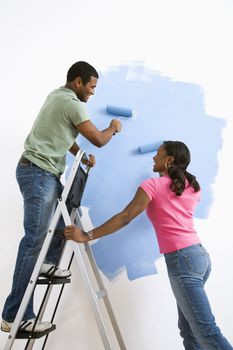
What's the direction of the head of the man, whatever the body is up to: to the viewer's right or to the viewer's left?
to the viewer's right

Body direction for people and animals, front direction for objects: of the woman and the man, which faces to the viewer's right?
the man

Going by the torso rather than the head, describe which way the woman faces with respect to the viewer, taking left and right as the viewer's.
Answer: facing away from the viewer and to the left of the viewer

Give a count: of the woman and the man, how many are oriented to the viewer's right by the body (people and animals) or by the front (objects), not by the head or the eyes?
1

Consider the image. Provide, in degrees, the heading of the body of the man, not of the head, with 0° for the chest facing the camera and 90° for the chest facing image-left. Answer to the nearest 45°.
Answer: approximately 270°

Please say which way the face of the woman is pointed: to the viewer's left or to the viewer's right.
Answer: to the viewer's left
